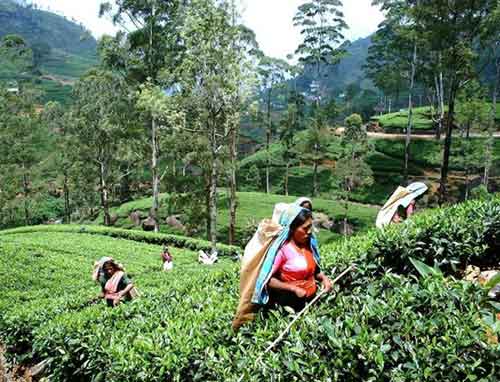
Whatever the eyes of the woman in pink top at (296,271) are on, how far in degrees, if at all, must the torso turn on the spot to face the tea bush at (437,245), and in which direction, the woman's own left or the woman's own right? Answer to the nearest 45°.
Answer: approximately 90° to the woman's own left

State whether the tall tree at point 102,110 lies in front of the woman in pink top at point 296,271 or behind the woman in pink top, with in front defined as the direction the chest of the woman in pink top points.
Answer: behind

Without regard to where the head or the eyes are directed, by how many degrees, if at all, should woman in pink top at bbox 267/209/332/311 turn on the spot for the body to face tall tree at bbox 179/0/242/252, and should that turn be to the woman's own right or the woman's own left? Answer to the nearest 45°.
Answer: approximately 135° to the woman's own left

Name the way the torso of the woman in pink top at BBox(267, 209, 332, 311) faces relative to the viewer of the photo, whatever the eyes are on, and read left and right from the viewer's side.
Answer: facing the viewer and to the right of the viewer

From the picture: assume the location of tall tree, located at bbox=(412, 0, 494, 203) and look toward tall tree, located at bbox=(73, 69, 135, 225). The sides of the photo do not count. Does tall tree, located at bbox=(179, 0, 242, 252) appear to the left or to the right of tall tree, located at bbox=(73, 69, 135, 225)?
left

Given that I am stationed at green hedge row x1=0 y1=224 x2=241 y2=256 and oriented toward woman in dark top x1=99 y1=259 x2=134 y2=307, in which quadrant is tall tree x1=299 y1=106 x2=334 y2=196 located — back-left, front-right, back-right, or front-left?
back-left

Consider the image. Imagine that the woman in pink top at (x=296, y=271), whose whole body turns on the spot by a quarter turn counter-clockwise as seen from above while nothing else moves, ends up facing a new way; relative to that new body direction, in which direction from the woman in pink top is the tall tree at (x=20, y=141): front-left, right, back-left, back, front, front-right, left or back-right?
left

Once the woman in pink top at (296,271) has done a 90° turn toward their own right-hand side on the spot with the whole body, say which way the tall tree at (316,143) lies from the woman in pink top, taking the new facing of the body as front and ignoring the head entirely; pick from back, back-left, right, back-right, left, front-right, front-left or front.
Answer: back-right

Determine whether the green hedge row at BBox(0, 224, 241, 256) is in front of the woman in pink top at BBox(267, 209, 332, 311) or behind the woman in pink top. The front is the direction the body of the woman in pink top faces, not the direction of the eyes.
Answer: behind

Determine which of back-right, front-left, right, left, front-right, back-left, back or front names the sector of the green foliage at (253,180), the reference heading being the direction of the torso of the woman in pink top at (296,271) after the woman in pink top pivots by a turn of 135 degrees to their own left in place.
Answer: front

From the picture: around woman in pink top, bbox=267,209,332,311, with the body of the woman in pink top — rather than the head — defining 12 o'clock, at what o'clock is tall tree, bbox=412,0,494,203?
The tall tree is roughly at 8 o'clock from the woman in pink top.

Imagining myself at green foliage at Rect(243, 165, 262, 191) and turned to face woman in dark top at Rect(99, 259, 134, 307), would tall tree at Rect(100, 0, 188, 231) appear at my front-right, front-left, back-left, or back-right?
front-right

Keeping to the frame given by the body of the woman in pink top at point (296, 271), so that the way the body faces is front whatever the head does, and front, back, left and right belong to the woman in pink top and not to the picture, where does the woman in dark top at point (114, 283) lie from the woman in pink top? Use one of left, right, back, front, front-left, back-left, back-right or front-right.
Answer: back
